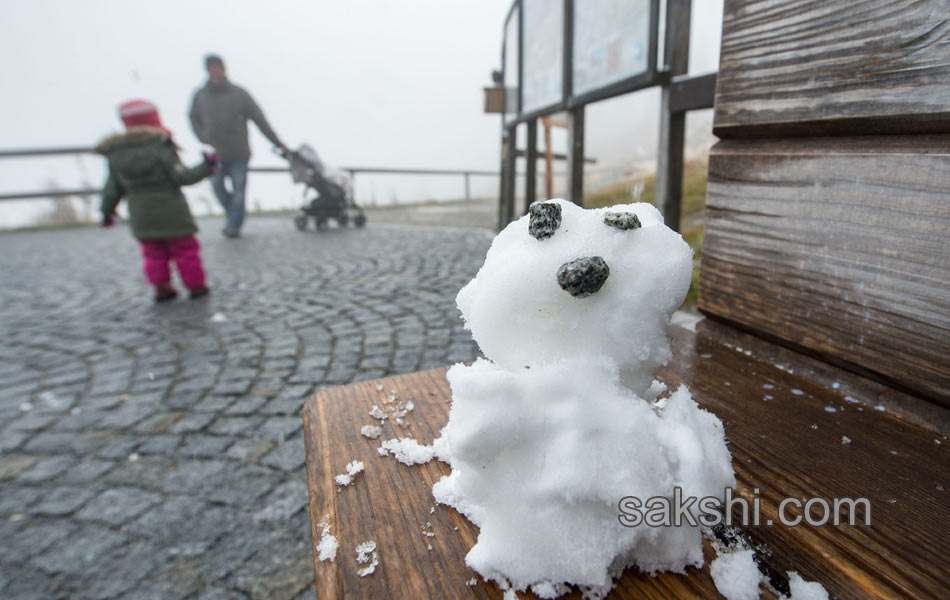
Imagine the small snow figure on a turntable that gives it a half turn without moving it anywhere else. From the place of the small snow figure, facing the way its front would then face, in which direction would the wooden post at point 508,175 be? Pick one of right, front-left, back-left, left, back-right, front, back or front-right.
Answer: front

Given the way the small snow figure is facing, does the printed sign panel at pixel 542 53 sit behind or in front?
behind

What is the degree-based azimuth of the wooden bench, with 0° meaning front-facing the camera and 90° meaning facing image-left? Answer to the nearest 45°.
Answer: approximately 45°

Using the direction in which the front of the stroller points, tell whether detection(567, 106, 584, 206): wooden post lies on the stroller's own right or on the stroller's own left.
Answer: on the stroller's own right

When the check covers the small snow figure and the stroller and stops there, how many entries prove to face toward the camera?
1

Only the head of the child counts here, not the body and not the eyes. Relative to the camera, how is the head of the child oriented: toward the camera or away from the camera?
away from the camera

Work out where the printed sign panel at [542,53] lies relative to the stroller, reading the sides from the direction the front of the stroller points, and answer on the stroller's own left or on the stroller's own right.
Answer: on the stroller's own right

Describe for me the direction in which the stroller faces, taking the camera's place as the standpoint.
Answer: facing away from the viewer and to the right of the viewer

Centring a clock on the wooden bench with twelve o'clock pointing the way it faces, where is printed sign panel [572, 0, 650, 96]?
The printed sign panel is roughly at 4 o'clock from the wooden bench.
